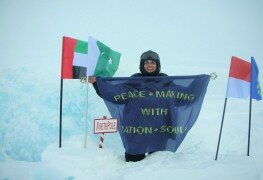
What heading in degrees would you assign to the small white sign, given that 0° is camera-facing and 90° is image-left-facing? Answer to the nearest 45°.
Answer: approximately 0°

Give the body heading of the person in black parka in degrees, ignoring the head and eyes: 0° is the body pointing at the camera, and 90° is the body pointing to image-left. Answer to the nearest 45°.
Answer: approximately 0°

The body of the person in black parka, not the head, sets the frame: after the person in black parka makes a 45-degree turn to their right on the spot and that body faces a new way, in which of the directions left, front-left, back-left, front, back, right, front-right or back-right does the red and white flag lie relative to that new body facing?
back-left

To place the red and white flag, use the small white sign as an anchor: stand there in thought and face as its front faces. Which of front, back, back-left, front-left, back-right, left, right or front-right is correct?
left

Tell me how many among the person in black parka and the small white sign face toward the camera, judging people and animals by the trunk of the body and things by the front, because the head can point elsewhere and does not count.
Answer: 2

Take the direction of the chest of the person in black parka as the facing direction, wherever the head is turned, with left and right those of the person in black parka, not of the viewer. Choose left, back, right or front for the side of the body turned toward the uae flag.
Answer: right
